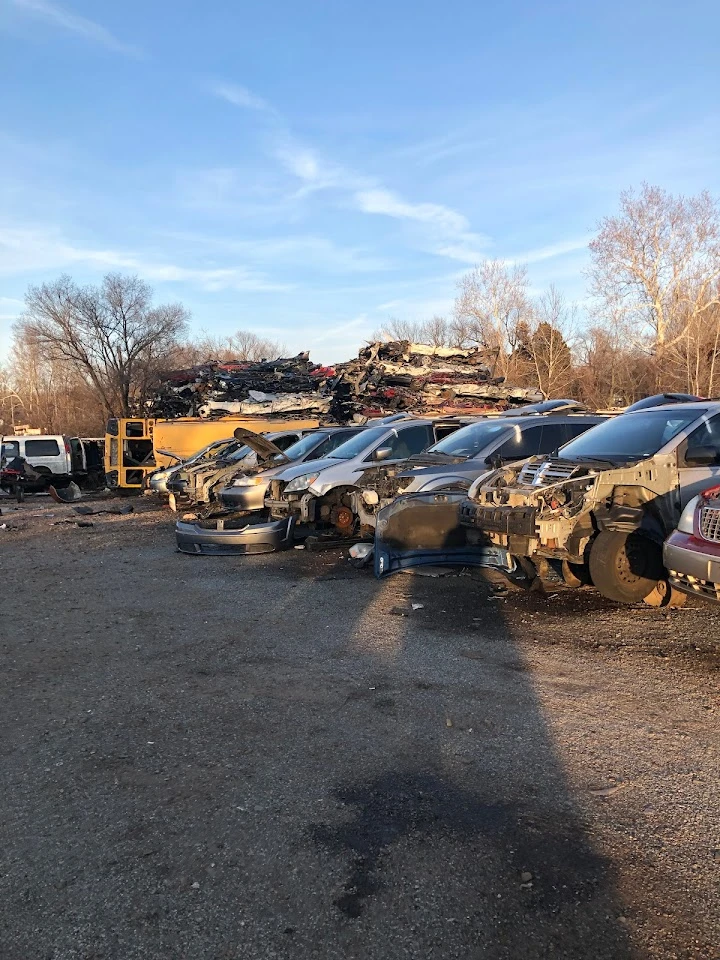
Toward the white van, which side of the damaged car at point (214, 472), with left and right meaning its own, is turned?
right

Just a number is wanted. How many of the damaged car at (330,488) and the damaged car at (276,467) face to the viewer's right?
0

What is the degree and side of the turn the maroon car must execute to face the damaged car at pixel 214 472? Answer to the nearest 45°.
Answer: approximately 90° to its right

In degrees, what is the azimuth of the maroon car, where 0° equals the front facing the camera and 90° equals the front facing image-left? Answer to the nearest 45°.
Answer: approximately 45°

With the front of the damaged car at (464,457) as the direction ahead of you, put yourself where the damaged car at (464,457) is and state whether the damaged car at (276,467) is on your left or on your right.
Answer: on your right

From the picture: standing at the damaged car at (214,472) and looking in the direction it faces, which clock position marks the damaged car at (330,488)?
the damaged car at (330,488) is roughly at 10 o'clock from the damaged car at (214,472).

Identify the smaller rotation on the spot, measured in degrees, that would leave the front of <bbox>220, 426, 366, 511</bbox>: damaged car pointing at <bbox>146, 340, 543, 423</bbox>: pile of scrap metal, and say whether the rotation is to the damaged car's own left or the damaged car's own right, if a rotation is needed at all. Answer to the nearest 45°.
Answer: approximately 135° to the damaged car's own right

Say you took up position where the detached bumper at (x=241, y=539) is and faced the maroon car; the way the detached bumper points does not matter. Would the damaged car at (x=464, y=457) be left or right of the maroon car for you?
left

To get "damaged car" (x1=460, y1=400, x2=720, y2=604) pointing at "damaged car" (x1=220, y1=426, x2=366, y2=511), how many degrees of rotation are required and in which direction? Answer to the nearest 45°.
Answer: approximately 90° to its right
